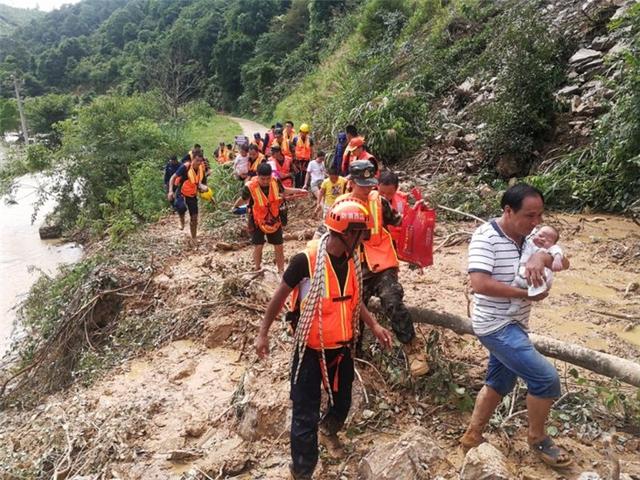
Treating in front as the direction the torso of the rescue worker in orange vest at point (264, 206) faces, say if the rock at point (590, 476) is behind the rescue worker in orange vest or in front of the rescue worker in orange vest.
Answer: in front

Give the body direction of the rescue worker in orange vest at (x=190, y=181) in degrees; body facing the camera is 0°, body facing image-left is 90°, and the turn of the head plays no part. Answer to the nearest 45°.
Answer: approximately 315°

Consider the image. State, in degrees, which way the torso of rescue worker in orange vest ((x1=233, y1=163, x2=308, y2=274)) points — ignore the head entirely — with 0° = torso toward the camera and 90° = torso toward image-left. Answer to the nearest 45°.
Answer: approximately 0°

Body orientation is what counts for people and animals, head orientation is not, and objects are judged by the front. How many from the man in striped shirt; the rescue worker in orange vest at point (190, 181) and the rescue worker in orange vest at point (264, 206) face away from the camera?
0

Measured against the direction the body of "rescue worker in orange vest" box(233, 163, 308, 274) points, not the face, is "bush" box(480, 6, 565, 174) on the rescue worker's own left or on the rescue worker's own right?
on the rescue worker's own left

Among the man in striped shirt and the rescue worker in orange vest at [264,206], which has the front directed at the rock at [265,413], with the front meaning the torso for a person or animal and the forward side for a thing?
the rescue worker in orange vest

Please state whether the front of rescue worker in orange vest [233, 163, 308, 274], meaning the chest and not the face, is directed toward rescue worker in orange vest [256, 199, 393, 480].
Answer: yes

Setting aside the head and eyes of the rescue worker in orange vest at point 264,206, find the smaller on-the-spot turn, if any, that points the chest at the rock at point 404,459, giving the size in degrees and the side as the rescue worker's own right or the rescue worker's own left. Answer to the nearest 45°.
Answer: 0° — they already face it

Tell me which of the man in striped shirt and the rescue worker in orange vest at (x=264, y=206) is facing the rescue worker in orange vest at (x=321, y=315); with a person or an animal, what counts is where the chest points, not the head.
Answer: the rescue worker in orange vest at (x=264, y=206)

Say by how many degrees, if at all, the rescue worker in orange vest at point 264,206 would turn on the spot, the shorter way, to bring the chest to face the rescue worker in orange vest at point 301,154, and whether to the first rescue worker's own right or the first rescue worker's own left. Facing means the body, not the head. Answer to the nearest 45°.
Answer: approximately 180°

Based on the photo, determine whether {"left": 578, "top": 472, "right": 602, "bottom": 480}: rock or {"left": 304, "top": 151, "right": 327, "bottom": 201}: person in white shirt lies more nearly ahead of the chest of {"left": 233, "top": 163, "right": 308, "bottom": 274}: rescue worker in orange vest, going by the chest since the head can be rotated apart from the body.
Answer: the rock

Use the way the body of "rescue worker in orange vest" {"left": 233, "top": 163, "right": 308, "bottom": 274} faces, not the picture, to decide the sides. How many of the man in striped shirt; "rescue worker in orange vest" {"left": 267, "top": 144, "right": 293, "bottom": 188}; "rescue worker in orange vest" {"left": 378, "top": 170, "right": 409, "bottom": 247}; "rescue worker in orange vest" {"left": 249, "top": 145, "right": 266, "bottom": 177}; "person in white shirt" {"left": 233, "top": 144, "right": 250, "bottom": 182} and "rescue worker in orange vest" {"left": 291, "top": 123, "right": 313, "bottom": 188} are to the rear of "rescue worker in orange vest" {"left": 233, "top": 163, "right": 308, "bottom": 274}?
4

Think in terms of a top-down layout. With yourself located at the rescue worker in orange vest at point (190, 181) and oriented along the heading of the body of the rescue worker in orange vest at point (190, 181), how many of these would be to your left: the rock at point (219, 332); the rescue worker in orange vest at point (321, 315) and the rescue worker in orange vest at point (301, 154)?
1
